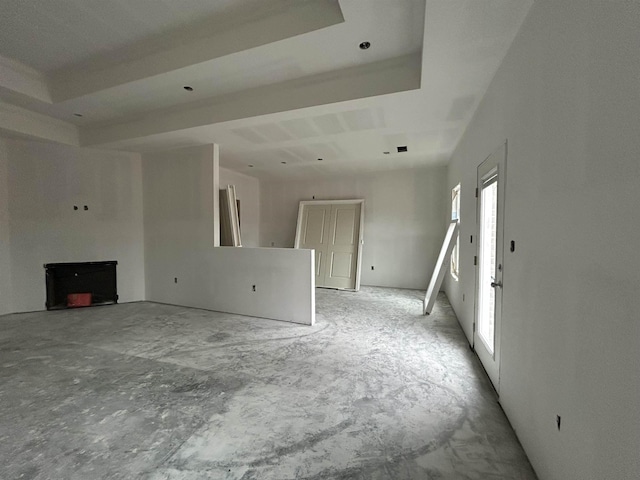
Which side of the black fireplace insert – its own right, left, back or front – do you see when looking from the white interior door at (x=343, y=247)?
left

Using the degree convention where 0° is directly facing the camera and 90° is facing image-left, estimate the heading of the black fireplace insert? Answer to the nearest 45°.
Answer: approximately 0°

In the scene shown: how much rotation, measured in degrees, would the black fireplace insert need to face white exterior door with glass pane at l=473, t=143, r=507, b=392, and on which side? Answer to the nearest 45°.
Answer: approximately 45° to its left
